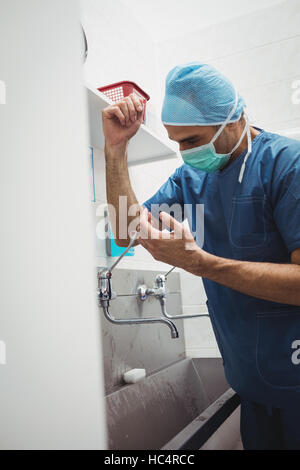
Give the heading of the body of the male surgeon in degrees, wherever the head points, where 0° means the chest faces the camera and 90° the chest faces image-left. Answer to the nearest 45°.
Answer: approximately 45°

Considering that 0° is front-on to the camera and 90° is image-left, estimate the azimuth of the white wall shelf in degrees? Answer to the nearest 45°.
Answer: approximately 315°

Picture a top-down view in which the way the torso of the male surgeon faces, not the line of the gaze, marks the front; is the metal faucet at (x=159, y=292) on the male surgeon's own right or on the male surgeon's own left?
on the male surgeon's own right
